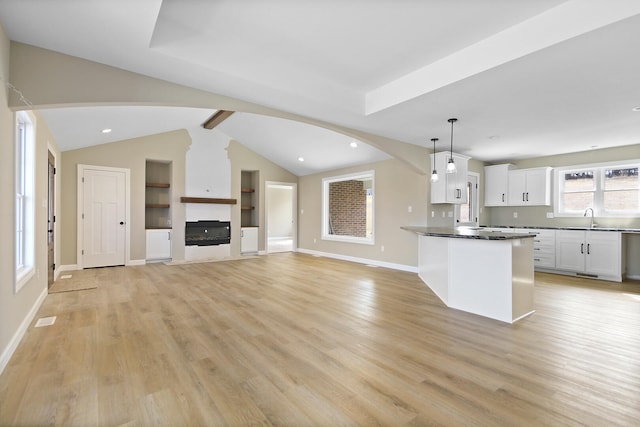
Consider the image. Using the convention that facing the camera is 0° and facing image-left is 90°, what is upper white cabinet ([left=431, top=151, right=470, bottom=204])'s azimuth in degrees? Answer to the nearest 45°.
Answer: approximately 315°

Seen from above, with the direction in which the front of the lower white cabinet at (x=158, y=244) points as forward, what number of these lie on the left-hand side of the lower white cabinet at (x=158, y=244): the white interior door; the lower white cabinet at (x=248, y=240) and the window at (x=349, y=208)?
2

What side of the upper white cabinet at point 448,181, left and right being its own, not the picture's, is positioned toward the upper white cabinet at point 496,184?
left

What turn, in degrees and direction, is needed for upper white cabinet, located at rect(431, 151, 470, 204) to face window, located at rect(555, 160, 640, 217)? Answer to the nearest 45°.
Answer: approximately 90° to its left

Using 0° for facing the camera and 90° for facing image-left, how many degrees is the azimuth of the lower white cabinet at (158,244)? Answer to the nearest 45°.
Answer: approximately 0°

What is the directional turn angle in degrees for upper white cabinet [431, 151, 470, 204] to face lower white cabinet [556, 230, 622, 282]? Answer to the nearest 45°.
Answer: approximately 45° to its left

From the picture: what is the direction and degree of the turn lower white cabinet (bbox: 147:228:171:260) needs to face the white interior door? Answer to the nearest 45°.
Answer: approximately 90° to its right

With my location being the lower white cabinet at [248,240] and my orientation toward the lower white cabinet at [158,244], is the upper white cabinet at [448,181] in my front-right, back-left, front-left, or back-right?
back-left
